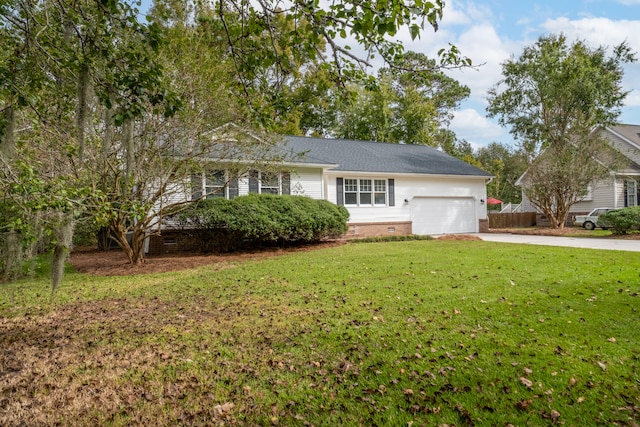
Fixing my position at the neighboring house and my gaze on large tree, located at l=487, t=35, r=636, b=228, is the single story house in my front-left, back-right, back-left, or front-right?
front-right

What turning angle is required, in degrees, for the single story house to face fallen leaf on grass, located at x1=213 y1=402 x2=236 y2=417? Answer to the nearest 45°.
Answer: approximately 45° to its right

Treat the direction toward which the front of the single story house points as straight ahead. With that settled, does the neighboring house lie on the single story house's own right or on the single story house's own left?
on the single story house's own left

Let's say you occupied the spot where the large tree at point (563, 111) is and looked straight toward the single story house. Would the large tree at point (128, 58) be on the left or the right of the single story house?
left

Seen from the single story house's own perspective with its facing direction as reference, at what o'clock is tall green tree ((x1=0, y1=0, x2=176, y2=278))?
The tall green tree is roughly at 2 o'clock from the single story house.

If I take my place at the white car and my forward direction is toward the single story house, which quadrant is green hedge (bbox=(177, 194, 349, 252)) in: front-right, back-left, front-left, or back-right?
front-left

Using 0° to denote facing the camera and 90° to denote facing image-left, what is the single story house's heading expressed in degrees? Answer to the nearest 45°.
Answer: approximately 315°

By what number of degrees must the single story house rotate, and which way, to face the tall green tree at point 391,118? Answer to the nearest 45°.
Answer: approximately 135° to its left

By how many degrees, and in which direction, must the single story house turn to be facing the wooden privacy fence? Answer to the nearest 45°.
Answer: approximately 90° to its left

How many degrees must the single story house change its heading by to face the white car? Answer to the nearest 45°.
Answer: approximately 45° to its left
